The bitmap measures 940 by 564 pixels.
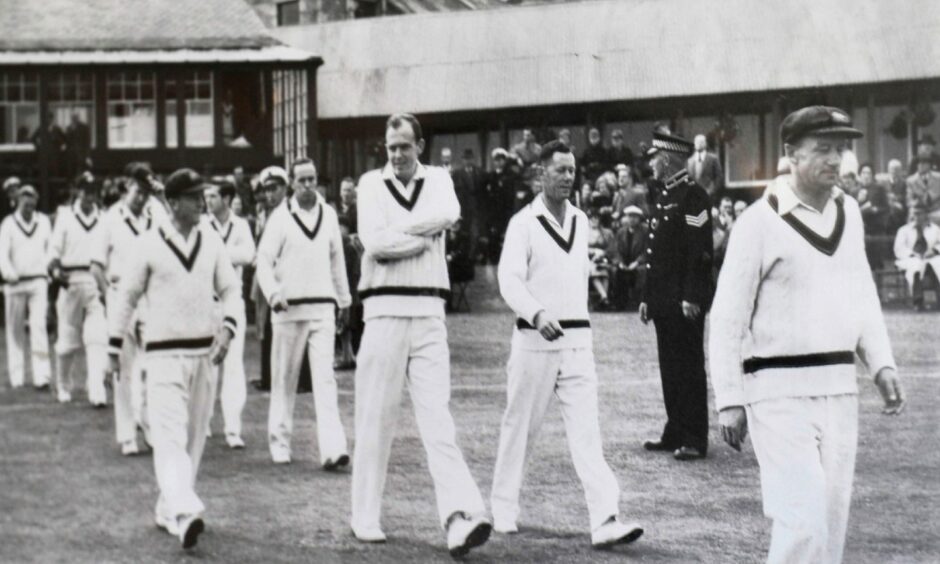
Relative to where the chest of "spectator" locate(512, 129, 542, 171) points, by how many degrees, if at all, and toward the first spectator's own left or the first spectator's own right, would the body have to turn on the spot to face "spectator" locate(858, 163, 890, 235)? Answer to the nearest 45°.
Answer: approximately 90° to the first spectator's own left

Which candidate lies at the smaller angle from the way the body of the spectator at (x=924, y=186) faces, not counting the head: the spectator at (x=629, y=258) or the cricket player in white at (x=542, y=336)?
the cricket player in white

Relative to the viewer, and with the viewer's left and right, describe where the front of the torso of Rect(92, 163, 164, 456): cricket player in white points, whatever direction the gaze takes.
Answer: facing the viewer and to the right of the viewer

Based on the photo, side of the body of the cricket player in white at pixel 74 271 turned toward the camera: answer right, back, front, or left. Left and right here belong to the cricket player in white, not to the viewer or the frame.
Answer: front

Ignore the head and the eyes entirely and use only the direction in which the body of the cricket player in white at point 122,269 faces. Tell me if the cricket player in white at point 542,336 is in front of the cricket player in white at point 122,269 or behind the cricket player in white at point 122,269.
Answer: in front

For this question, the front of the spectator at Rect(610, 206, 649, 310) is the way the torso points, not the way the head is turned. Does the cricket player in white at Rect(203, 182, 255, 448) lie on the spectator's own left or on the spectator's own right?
on the spectator's own right

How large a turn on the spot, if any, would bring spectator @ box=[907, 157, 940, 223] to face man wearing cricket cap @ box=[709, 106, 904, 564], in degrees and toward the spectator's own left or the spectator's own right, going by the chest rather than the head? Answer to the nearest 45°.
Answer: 0° — they already face them

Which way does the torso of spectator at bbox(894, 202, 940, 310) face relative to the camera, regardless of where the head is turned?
toward the camera

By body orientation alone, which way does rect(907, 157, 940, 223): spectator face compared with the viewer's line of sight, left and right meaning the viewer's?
facing the viewer

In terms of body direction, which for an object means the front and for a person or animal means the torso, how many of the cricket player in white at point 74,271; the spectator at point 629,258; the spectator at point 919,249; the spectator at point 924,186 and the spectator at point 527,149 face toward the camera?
5

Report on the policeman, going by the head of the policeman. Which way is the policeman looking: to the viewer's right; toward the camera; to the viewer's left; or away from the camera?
to the viewer's left

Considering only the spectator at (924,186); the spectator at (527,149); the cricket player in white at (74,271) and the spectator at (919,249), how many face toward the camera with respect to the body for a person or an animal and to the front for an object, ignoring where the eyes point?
4

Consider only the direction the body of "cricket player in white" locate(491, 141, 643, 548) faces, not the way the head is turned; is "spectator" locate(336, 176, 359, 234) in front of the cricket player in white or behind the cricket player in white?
behind

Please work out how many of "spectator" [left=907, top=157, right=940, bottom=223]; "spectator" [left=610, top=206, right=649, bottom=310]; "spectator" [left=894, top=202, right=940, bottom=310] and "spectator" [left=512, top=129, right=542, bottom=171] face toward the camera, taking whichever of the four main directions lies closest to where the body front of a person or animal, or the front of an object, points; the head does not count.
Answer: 4
